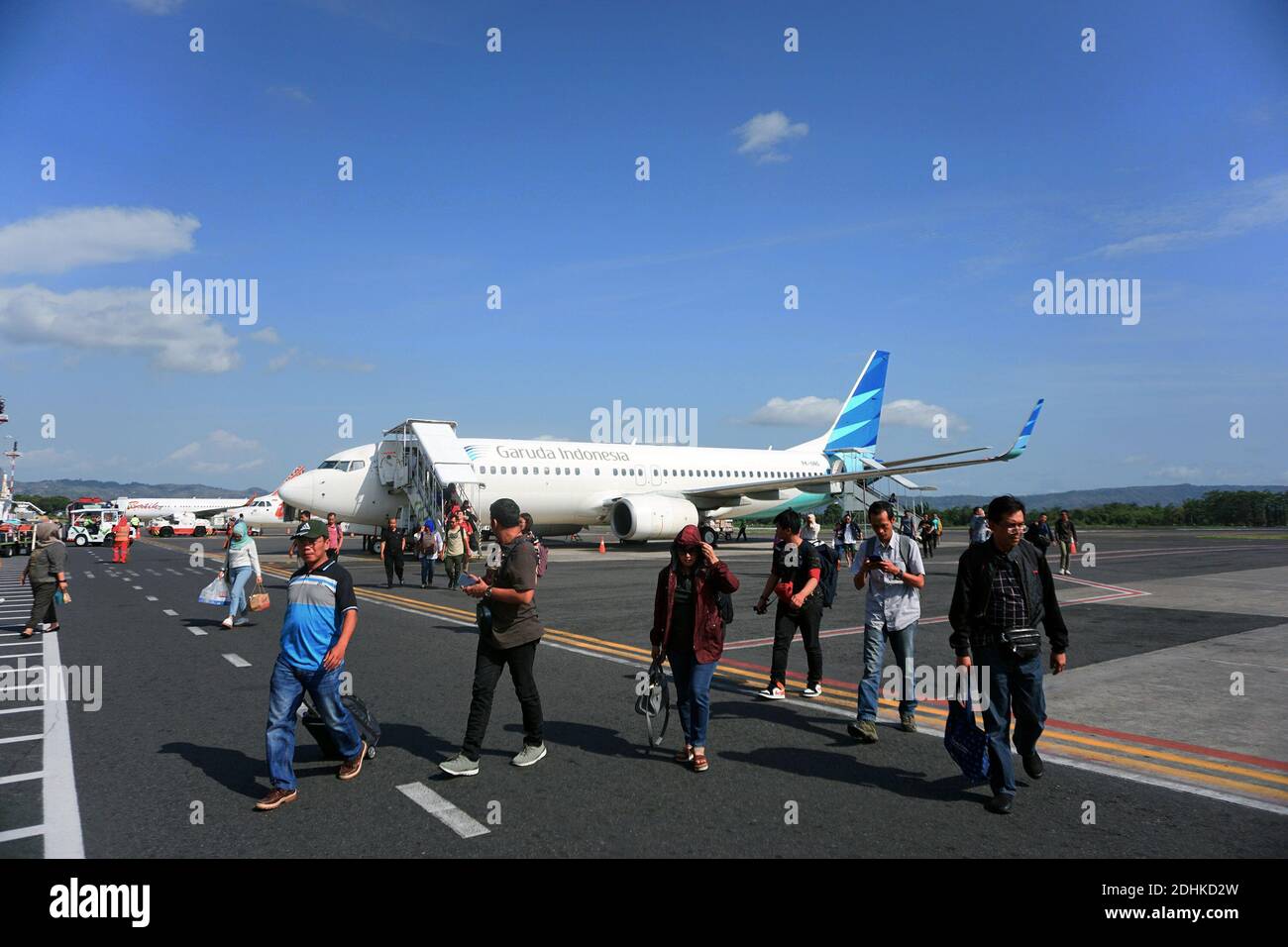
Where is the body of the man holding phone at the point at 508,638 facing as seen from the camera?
to the viewer's left

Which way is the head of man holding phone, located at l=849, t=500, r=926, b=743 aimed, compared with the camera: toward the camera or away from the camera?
toward the camera

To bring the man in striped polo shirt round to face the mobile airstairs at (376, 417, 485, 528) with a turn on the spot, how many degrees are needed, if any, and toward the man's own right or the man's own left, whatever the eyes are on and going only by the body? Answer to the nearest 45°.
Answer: approximately 135° to the man's own right

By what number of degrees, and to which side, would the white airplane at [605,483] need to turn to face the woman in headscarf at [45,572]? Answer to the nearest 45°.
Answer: approximately 45° to its left

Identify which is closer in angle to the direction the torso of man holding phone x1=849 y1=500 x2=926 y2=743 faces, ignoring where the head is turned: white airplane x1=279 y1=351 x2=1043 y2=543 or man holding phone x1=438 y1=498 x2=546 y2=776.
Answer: the man holding phone

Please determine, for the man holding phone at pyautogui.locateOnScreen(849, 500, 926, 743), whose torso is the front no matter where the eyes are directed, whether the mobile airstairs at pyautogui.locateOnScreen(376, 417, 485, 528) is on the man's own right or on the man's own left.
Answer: on the man's own right

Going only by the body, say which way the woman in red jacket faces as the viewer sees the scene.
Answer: toward the camera

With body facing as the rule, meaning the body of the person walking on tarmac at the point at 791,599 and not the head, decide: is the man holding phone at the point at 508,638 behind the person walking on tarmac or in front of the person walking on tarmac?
in front

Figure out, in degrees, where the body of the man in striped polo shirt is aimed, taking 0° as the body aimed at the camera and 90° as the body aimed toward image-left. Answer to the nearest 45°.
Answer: approximately 45°
